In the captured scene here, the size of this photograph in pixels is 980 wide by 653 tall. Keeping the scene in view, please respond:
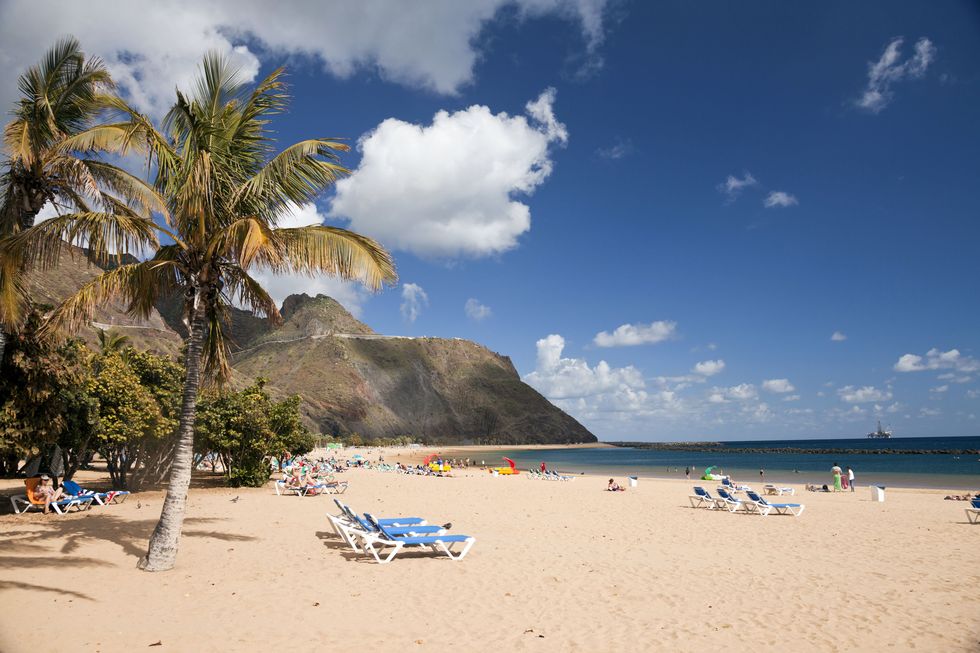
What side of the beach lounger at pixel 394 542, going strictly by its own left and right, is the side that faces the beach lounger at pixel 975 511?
front

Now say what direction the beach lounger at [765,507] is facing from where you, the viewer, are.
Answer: facing to the right of the viewer

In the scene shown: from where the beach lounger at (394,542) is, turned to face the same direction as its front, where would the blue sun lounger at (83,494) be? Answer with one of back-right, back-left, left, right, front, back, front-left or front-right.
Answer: back-left

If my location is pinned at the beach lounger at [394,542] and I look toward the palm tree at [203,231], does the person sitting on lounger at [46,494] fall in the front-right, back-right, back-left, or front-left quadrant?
front-right

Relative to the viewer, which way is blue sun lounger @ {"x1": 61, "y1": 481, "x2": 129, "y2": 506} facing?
to the viewer's right

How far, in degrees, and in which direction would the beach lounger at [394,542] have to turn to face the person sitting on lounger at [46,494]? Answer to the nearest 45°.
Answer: approximately 135° to its left

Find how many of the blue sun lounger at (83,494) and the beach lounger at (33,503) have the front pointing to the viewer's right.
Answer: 2

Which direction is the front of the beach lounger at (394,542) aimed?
to the viewer's right

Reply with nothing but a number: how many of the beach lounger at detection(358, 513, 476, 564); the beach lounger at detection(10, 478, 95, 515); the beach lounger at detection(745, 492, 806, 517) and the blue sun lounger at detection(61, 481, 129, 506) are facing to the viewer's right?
4

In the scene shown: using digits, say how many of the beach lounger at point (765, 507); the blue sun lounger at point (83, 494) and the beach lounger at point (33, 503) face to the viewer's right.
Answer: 3

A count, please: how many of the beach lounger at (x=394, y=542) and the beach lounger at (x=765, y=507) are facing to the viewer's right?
2

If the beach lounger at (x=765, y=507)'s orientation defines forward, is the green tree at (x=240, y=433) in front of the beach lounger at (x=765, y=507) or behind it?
behind

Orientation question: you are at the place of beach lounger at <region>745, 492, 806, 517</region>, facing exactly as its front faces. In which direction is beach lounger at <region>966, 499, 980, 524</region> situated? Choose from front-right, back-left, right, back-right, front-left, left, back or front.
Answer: front

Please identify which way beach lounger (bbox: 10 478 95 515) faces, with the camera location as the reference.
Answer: facing to the right of the viewer
